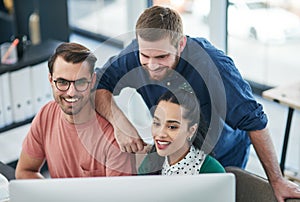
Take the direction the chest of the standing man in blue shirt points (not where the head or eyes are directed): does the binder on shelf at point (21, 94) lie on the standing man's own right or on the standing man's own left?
on the standing man's own right

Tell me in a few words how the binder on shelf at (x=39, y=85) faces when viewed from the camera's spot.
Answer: facing the viewer and to the right of the viewer

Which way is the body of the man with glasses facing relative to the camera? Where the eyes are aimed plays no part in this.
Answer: toward the camera

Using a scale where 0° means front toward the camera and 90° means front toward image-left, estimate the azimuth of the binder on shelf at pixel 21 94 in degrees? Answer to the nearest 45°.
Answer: approximately 315°

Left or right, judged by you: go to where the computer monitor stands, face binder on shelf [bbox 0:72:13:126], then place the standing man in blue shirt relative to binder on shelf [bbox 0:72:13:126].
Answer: right

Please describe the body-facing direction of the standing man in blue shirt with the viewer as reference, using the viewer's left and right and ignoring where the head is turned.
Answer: facing the viewer and to the left of the viewer

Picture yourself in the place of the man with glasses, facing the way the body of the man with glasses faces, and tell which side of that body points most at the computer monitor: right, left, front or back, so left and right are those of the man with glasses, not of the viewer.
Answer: front

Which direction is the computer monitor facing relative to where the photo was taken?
away from the camera

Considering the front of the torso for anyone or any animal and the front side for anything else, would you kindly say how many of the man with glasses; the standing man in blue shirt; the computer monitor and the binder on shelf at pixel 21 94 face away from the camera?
1

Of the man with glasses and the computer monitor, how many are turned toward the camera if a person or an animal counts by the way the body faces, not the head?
1

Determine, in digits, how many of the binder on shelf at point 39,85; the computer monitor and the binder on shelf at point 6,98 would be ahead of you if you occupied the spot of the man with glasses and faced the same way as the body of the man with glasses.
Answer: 1

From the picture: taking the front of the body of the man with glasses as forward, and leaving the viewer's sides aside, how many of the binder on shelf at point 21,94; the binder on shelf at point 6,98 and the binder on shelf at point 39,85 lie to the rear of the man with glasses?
3

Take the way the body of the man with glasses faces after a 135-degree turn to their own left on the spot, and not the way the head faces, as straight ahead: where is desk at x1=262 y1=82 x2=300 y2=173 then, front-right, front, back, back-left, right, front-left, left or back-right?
front
